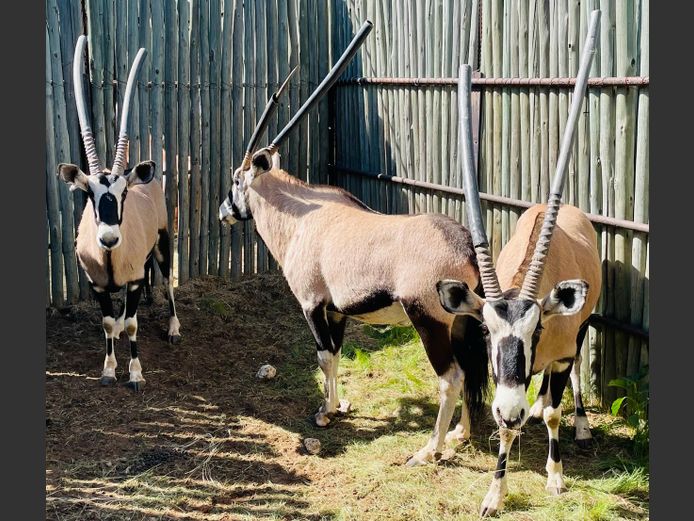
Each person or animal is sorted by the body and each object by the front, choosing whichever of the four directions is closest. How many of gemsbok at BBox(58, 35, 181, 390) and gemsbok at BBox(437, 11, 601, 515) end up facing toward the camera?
2

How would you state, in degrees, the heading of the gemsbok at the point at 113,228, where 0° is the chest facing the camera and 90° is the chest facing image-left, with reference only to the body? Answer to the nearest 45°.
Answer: approximately 0°

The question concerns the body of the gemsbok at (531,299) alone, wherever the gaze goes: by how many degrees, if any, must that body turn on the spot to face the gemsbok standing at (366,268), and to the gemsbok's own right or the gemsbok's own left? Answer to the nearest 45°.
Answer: approximately 135° to the gemsbok's own right

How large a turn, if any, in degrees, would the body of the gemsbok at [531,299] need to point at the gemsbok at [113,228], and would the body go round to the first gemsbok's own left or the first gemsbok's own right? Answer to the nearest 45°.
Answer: approximately 135° to the first gemsbok's own right

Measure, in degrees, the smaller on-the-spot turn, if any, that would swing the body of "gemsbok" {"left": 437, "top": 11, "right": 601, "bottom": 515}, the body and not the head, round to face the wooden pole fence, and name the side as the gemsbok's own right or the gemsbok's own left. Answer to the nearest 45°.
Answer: approximately 180°

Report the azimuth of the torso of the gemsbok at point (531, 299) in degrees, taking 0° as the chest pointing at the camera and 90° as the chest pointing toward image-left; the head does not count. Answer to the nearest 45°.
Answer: approximately 0°

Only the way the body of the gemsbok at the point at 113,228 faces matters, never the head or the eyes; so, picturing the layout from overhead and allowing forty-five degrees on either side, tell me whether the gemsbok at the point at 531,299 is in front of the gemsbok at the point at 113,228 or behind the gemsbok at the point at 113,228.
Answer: in front
